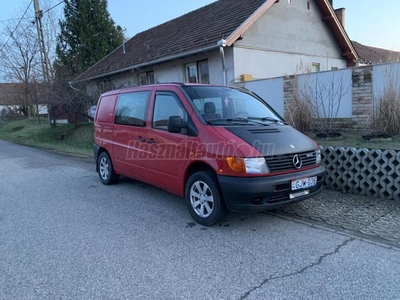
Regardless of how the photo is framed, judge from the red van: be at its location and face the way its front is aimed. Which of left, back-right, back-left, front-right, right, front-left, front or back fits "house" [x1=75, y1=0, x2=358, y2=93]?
back-left

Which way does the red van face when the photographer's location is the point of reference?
facing the viewer and to the right of the viewer

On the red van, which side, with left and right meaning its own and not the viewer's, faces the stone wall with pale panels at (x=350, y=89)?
left

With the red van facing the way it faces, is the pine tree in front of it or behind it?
behind
